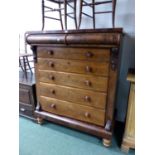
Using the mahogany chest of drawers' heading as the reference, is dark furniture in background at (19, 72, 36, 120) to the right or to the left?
on its right
